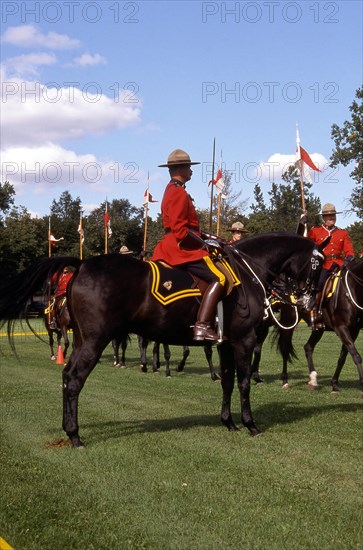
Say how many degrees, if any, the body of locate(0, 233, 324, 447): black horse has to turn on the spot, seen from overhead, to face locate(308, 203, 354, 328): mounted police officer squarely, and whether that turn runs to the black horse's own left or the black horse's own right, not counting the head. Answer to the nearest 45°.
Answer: approximately 45° to the black horse's own left

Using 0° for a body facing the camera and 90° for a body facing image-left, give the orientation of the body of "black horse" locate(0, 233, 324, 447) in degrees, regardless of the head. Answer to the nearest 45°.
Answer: approximately 270°

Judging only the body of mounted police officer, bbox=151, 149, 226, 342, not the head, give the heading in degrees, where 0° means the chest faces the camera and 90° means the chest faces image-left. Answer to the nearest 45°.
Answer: approximately 270°

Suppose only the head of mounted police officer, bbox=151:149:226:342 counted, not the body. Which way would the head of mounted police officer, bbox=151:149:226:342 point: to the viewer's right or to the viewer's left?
to the viewer's right
